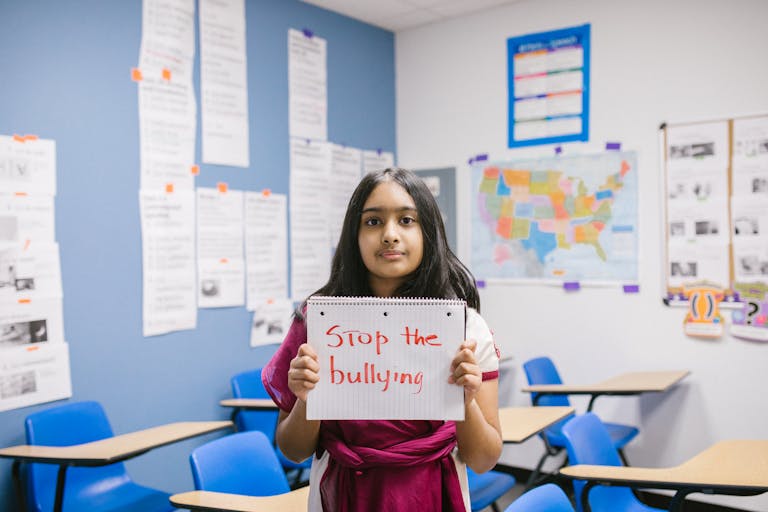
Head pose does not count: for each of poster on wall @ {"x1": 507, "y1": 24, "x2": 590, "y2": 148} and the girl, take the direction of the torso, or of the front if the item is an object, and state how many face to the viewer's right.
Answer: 0

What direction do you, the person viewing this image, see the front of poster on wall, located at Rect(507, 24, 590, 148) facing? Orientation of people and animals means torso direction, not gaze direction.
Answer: facing the viewer and to the left of the viewer

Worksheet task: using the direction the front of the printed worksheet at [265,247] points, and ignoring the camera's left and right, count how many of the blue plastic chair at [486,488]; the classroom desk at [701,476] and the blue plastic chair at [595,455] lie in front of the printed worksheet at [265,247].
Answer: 3

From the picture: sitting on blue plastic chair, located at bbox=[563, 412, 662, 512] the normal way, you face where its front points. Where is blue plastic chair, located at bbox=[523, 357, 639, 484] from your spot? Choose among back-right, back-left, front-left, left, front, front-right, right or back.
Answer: back-left

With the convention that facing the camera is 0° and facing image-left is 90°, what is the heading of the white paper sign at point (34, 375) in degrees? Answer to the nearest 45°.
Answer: approximately 315°

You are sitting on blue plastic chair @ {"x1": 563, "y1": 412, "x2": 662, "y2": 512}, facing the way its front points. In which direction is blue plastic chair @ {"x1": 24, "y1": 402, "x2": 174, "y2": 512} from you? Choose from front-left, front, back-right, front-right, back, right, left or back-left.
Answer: back-right

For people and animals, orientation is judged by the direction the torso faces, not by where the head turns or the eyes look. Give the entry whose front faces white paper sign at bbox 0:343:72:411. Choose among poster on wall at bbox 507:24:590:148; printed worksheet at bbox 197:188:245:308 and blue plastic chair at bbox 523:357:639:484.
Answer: the poster on wall

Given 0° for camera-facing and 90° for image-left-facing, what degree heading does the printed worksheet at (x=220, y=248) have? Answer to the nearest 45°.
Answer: approximately 315°

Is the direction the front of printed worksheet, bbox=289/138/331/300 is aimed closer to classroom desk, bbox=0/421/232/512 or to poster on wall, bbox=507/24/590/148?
the poster on wall

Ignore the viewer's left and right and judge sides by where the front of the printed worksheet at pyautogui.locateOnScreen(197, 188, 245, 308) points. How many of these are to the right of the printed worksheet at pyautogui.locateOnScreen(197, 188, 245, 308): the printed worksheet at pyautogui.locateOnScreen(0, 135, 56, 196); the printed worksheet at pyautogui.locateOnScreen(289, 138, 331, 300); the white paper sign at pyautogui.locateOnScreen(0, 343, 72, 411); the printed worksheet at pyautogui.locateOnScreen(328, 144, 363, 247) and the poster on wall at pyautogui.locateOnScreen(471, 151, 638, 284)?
2
